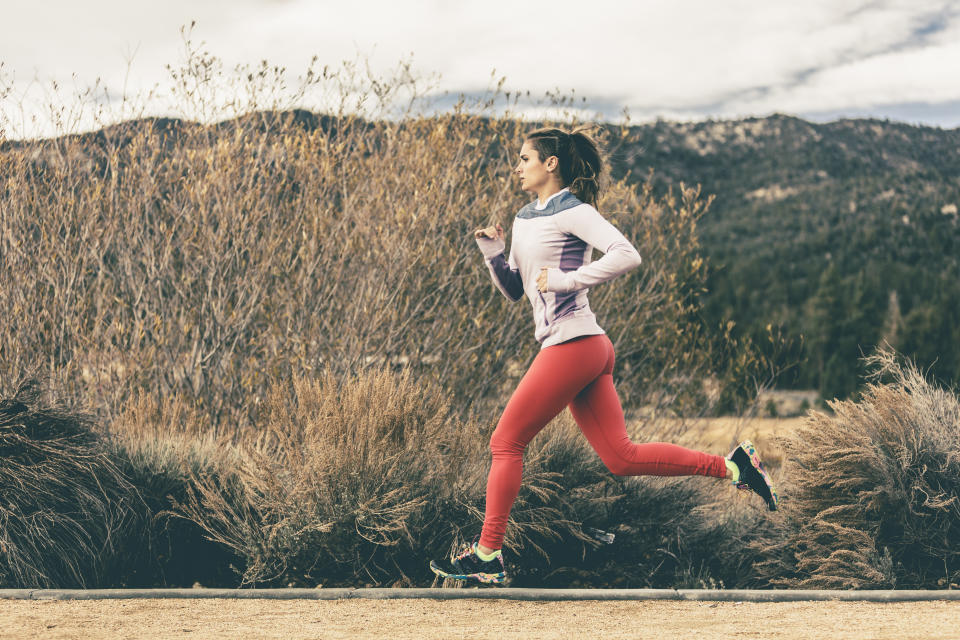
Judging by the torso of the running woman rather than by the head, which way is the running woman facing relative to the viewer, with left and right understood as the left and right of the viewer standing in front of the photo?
facing to the left of the viewer

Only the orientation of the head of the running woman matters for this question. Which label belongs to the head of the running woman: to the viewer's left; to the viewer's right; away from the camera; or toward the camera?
to the viewer's left

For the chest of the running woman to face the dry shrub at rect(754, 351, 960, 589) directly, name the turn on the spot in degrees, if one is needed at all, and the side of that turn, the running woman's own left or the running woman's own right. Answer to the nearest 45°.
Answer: approximately 135° to the running woman's own right

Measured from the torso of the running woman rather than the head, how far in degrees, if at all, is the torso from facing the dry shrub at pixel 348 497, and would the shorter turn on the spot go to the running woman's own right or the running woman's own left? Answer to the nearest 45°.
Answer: approximately 45° to the running woman's own right
